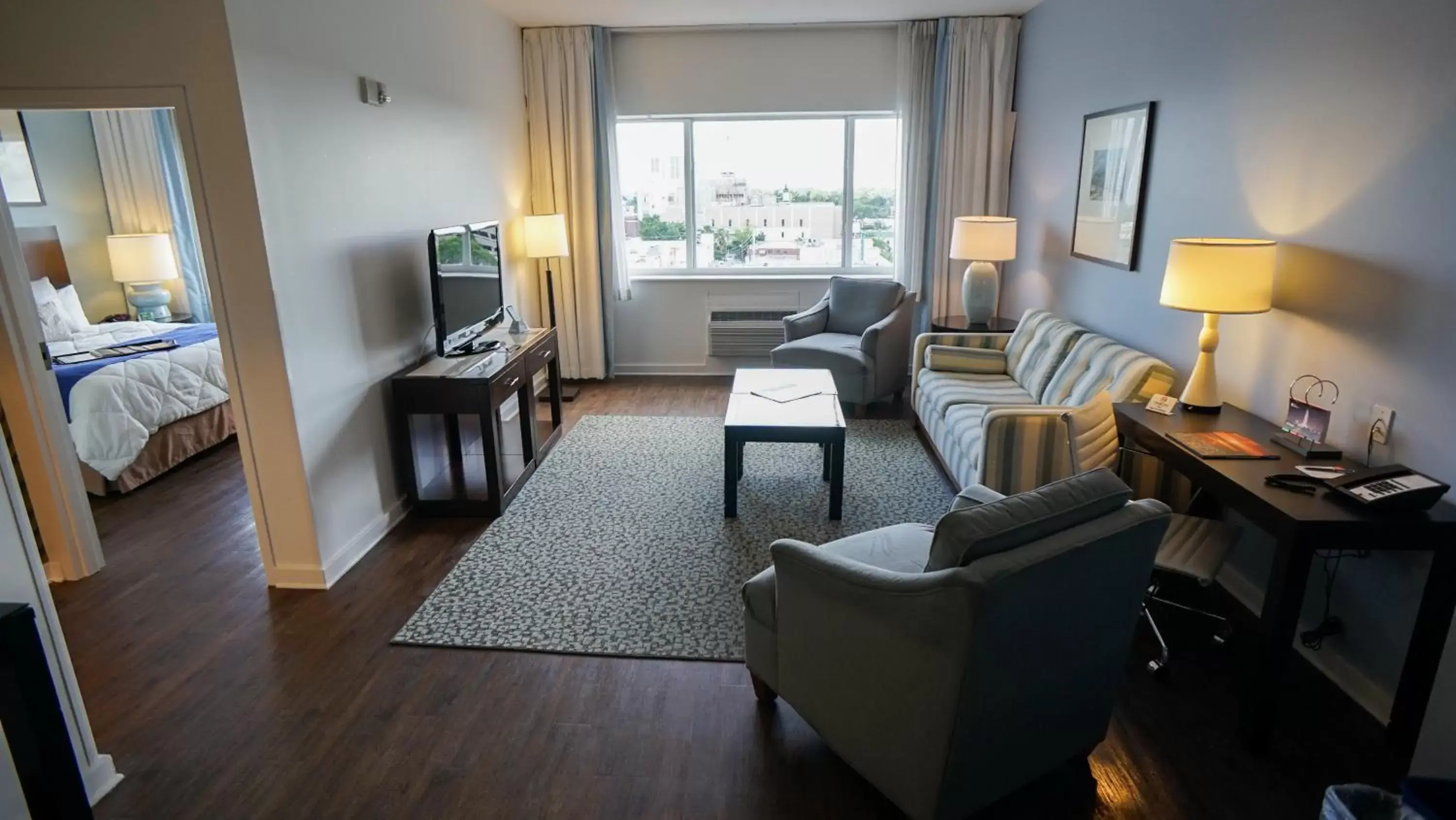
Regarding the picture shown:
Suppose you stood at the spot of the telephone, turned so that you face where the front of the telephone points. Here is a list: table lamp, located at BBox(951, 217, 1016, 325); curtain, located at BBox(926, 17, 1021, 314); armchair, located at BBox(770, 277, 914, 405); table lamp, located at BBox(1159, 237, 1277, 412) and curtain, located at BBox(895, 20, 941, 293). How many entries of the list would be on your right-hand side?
5

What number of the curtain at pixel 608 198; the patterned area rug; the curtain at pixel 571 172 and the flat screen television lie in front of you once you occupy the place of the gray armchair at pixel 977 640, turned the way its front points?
4

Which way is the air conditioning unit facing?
toward the camera

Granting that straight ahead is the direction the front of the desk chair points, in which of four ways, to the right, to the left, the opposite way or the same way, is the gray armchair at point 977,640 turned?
the opposite way

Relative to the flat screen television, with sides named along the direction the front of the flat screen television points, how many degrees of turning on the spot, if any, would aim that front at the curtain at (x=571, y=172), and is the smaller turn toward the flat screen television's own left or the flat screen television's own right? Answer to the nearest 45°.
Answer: approximately 90° to the flat screen television's own left

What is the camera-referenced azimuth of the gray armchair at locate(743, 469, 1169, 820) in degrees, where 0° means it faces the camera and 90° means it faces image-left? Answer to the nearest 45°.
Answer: approximately 135°

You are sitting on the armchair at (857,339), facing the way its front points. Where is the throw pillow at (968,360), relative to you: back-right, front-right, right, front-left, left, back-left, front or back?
left

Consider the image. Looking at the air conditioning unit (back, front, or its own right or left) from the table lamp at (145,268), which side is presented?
right

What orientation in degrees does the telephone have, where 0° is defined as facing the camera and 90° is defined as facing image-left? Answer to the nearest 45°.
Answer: approximately 45°

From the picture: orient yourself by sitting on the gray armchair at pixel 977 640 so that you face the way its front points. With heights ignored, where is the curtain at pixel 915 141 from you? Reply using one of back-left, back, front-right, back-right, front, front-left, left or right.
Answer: front-right

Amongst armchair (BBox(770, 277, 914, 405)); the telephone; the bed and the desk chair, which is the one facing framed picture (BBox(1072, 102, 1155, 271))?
the bed

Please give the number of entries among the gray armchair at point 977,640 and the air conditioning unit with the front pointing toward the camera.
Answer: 1

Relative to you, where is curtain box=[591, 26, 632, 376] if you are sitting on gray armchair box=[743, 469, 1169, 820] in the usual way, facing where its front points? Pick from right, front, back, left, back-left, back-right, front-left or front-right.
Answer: front

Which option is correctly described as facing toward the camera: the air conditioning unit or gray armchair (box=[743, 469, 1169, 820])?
the air conditioning unit

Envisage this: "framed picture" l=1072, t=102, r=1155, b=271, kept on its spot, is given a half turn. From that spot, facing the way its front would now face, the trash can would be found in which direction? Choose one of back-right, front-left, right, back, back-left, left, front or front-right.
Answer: back-right

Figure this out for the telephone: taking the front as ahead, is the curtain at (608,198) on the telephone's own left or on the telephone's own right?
on the telephone's own right

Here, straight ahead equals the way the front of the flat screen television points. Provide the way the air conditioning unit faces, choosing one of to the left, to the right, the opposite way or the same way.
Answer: to the right

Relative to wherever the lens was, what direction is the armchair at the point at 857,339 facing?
facing the viewer and to the left of the viewer

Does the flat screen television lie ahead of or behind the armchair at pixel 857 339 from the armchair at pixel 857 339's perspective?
ahead

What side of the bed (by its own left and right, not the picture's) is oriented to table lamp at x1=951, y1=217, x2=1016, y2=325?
front

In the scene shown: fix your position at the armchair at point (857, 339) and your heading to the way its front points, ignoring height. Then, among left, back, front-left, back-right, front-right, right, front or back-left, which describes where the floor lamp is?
front-right
